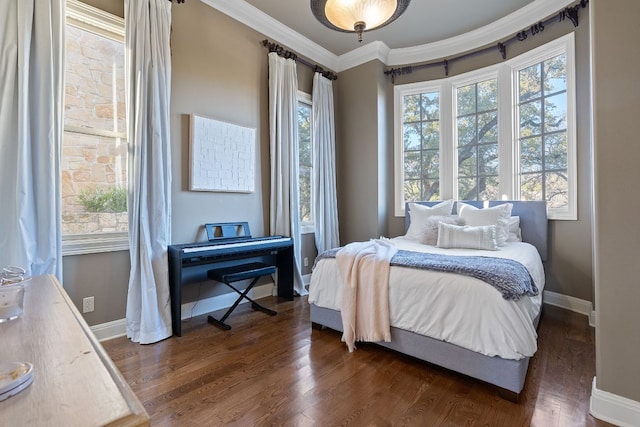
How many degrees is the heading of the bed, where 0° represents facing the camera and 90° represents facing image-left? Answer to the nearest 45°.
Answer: approximately 45°

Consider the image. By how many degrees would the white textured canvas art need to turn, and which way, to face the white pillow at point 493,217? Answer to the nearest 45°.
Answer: approximately 45° to its left

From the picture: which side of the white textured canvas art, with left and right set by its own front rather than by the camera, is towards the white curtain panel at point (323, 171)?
left

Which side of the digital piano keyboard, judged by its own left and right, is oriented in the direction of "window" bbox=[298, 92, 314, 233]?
left

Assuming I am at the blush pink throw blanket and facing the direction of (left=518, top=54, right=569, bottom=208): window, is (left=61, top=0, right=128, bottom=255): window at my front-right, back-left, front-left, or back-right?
back-left

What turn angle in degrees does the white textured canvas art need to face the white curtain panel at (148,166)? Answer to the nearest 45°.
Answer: approximately 90° to its right

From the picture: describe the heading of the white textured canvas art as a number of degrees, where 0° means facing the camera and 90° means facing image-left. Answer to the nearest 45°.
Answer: approximately 315°

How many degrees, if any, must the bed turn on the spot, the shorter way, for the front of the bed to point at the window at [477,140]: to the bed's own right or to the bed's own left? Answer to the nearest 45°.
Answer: approximately 135° to the bed's own right
